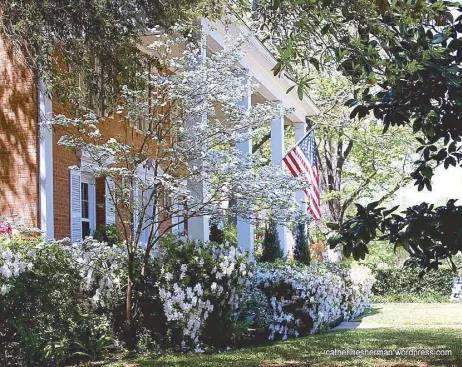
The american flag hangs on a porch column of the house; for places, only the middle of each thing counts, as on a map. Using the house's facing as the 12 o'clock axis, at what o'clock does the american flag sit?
The american flag is roughly at 9 o'clock from the house.

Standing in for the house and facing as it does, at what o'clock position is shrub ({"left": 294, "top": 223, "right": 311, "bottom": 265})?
The shrub is roughly at 9 o'clock from the house.

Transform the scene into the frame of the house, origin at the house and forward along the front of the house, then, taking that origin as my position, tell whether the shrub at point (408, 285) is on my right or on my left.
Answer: on my left

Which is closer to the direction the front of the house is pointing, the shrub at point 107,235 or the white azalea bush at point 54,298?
the white azalea bush

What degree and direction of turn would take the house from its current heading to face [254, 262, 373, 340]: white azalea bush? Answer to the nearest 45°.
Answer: approximately 45° to its left

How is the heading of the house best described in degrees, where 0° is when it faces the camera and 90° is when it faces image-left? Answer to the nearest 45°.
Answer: approximately 315°

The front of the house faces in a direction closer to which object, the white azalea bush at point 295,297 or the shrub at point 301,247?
the white azalea bush
